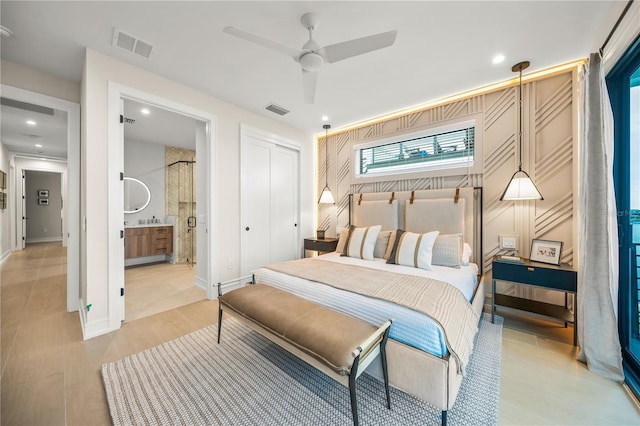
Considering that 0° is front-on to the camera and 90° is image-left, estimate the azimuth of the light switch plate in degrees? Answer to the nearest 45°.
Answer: approximately 0°

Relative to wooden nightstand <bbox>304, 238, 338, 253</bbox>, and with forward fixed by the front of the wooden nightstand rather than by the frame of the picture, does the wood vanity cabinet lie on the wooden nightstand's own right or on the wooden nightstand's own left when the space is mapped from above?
on the wooden nightstand's own right

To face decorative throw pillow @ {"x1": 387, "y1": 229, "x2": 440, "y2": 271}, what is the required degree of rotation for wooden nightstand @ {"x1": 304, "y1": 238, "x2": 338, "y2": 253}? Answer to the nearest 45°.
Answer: approximately 90° to its left

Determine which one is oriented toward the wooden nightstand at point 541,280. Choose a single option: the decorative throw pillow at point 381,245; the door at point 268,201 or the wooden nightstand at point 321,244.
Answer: the door

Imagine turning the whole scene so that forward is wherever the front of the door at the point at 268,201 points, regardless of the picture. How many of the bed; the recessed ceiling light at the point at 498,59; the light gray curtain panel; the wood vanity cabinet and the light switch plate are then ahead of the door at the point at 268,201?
4

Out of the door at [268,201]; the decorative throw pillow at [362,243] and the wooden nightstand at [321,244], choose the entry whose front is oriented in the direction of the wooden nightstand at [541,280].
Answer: the door

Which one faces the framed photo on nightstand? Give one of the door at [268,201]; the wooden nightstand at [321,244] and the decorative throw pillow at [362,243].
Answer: the door

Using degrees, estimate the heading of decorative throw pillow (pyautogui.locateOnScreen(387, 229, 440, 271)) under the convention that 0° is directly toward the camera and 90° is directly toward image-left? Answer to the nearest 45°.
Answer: approximately 45°

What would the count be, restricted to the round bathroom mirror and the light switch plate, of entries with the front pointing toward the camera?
2

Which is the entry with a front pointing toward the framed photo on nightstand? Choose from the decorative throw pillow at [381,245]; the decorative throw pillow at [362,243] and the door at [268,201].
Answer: the door

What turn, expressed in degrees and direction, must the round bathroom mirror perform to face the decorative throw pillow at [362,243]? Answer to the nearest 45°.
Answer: approximately 45° to its left

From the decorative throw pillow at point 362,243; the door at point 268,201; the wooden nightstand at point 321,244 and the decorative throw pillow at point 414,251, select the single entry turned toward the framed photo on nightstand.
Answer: the door

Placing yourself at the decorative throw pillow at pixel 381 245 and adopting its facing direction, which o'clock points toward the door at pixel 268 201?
The door is roughly at 2 o'clock from the decorative throw pillow.
